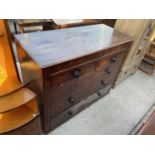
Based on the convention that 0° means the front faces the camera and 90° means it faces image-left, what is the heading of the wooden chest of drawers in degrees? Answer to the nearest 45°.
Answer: approximately 315°
